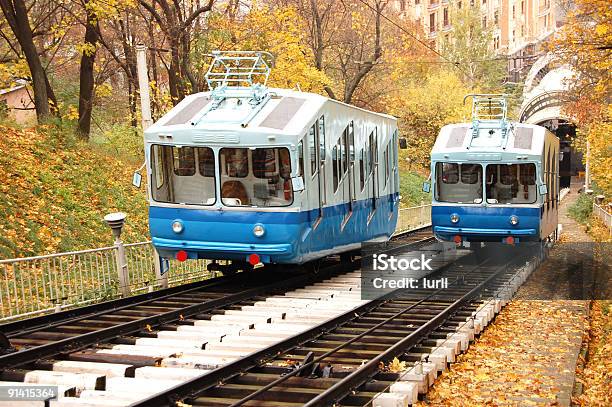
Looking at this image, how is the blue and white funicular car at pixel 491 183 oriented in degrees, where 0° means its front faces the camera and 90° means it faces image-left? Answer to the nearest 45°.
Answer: approximately 0°

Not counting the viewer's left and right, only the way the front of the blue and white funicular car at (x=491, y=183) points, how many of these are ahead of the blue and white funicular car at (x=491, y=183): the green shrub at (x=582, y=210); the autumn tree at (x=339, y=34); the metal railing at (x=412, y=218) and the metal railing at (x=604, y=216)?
0

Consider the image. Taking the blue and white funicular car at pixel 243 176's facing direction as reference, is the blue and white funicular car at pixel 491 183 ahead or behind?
behind

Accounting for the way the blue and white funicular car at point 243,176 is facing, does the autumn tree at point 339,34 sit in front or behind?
behind

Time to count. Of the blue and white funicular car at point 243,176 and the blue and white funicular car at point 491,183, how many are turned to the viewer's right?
0

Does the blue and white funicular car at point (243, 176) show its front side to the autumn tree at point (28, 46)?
no

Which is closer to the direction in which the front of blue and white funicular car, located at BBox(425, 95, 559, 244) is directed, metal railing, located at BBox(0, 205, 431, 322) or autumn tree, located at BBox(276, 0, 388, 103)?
the metal railing

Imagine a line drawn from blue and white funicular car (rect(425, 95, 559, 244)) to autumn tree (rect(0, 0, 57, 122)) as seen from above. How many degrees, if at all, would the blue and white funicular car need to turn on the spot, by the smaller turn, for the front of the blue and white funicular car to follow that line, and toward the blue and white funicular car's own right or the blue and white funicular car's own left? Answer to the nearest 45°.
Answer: approximately 90° to the blue and white funicular car's own right

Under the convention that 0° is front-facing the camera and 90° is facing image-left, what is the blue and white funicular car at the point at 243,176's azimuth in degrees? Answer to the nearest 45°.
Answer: approximately 45°

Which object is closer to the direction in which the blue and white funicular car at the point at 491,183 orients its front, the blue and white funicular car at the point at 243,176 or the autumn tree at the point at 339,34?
the blue and white funicular car

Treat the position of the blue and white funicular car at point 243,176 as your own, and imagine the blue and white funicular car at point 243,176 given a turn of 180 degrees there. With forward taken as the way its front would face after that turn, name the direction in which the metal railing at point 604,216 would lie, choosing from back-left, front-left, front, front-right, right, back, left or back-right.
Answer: front
